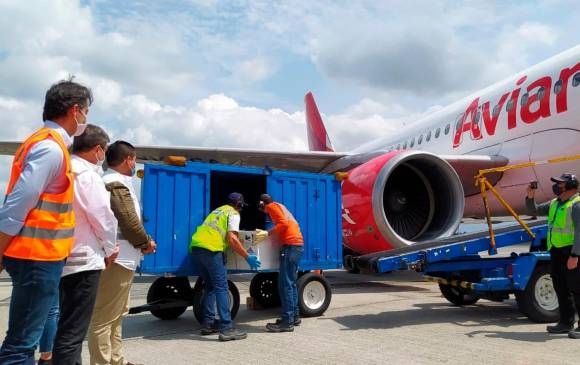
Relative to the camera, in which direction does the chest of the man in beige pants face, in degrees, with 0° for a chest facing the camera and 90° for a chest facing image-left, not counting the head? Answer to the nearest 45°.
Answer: approximately 270°

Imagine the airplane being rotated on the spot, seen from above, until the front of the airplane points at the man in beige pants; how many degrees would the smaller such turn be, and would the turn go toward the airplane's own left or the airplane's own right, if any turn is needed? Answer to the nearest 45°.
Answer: approximately 90° to the airplane's own right

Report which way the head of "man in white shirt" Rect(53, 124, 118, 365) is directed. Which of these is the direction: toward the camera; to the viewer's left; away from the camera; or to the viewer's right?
to the viewer's right

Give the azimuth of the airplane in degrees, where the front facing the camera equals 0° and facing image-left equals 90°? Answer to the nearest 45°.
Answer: approximately 315°

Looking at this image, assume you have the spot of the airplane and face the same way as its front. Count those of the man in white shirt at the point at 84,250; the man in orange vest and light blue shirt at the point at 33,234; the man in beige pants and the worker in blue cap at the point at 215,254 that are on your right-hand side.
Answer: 4

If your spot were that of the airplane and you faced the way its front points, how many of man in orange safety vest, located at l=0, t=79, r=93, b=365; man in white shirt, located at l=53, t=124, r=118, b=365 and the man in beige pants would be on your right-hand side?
3

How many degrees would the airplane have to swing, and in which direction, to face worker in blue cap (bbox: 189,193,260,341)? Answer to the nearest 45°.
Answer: approximately 90° to its right

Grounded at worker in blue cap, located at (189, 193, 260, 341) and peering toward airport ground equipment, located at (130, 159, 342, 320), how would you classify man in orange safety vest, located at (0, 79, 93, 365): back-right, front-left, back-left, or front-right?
back-left

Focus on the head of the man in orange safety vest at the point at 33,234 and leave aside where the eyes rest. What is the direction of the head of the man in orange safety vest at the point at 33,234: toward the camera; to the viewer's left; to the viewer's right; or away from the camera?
to the viewer's right

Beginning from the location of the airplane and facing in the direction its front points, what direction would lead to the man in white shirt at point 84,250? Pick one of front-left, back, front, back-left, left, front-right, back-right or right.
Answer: right

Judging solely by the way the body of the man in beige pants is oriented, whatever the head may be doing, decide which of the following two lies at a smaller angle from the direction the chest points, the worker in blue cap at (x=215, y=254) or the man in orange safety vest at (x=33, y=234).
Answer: the worker in blue cap
